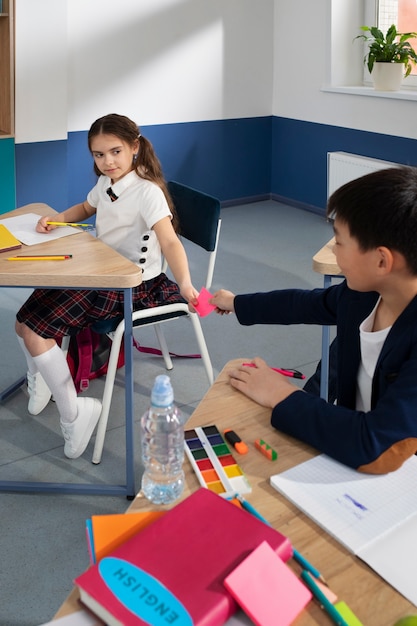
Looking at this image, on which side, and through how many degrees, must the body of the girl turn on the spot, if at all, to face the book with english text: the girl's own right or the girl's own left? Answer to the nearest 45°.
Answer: approximately 45° to the girl's own left

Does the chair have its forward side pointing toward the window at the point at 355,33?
no

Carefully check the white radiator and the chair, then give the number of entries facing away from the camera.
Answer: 0

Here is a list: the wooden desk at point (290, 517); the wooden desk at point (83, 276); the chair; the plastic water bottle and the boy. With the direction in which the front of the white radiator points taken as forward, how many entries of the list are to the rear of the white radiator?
0

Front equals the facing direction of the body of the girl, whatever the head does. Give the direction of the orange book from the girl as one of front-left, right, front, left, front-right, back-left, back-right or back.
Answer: front-left

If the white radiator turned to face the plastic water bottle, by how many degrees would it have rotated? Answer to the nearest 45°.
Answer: approximately 45° to its left

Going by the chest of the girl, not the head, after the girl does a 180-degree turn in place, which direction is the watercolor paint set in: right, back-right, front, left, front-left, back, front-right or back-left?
back-right

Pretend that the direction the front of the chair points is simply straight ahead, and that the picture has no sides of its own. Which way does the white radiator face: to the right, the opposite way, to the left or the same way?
the same way

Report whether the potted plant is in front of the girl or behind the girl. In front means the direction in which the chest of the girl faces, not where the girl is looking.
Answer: behind

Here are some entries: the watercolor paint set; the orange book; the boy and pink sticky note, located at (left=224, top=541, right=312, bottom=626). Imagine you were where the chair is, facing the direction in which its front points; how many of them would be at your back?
0

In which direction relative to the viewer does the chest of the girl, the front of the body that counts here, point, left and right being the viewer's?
facing the viewer and to the left of the viewer

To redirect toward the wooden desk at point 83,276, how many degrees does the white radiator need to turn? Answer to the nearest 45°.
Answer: approximately 45° to its left

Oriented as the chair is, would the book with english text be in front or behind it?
in front

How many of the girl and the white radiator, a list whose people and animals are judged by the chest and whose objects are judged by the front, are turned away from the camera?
0

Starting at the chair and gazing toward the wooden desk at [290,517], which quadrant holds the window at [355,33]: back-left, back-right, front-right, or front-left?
back-left

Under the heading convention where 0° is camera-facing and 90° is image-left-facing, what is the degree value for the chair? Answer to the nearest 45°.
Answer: approximately 45°
